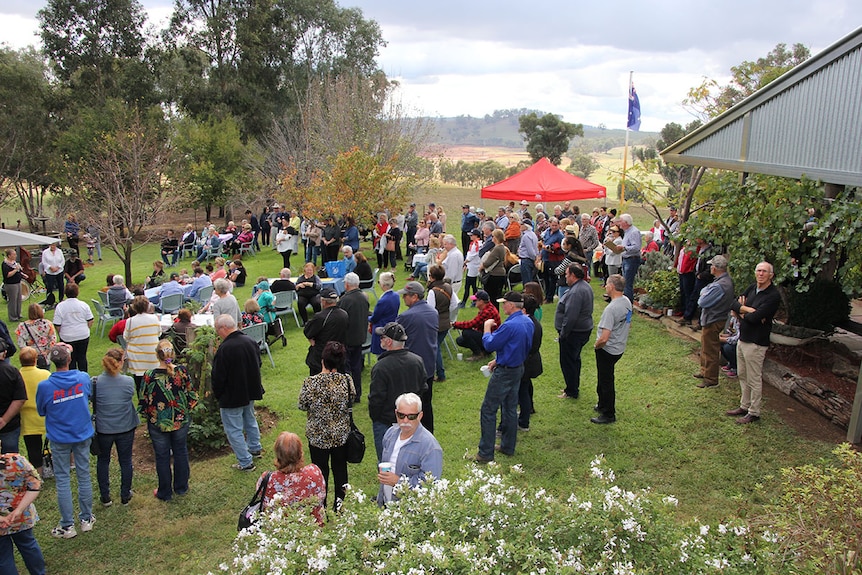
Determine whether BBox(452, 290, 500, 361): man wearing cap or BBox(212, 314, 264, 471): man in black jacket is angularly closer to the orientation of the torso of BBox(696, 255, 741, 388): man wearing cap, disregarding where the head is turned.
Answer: the man wearing cap

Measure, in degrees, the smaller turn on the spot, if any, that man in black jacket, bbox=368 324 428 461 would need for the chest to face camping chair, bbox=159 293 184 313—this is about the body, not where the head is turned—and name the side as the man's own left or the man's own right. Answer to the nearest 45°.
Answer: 0° — they already face it

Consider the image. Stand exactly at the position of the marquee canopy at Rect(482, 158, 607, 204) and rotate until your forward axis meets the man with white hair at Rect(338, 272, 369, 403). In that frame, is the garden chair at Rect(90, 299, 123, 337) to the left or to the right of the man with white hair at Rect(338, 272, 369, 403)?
right

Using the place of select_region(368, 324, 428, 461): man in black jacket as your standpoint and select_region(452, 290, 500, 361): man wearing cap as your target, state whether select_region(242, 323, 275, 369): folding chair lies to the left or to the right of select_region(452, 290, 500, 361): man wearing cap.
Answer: left

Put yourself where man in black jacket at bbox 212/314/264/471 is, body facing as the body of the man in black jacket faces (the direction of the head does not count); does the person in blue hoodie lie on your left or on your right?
on your left

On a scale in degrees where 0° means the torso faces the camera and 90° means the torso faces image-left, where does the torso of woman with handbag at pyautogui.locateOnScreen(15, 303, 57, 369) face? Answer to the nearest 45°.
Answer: approximately 180°

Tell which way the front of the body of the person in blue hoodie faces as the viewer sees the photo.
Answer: away from the camera

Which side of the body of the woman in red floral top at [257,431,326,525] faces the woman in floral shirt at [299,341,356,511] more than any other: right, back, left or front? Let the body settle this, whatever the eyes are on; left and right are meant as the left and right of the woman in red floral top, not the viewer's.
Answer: front

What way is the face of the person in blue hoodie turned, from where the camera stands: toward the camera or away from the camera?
away from the camera

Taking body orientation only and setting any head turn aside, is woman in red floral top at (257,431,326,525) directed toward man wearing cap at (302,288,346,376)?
yes

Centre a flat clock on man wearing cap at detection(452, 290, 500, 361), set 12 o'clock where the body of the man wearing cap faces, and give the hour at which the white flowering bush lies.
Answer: The white flowering bush is roughly at 9 o'clock from the man wearing cap.

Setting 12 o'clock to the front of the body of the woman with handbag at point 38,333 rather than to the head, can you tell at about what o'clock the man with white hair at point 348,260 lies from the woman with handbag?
The man with white hair is roughly at 2 o'clock from the woman with handbag.

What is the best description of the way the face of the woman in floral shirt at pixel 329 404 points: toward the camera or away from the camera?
away from the camera

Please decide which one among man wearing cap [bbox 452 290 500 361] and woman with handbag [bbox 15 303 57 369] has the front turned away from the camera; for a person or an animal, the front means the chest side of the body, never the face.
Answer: the woman with handbag

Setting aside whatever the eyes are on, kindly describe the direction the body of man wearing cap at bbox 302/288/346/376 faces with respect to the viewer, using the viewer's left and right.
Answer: facing away from the viewer and to the left of the viewer

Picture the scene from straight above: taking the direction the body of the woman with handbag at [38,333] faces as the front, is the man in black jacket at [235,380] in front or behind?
behind

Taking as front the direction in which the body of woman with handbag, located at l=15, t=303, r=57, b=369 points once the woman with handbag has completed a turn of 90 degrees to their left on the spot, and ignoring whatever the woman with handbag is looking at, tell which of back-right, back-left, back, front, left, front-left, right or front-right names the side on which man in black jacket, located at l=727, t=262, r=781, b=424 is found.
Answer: back-left
